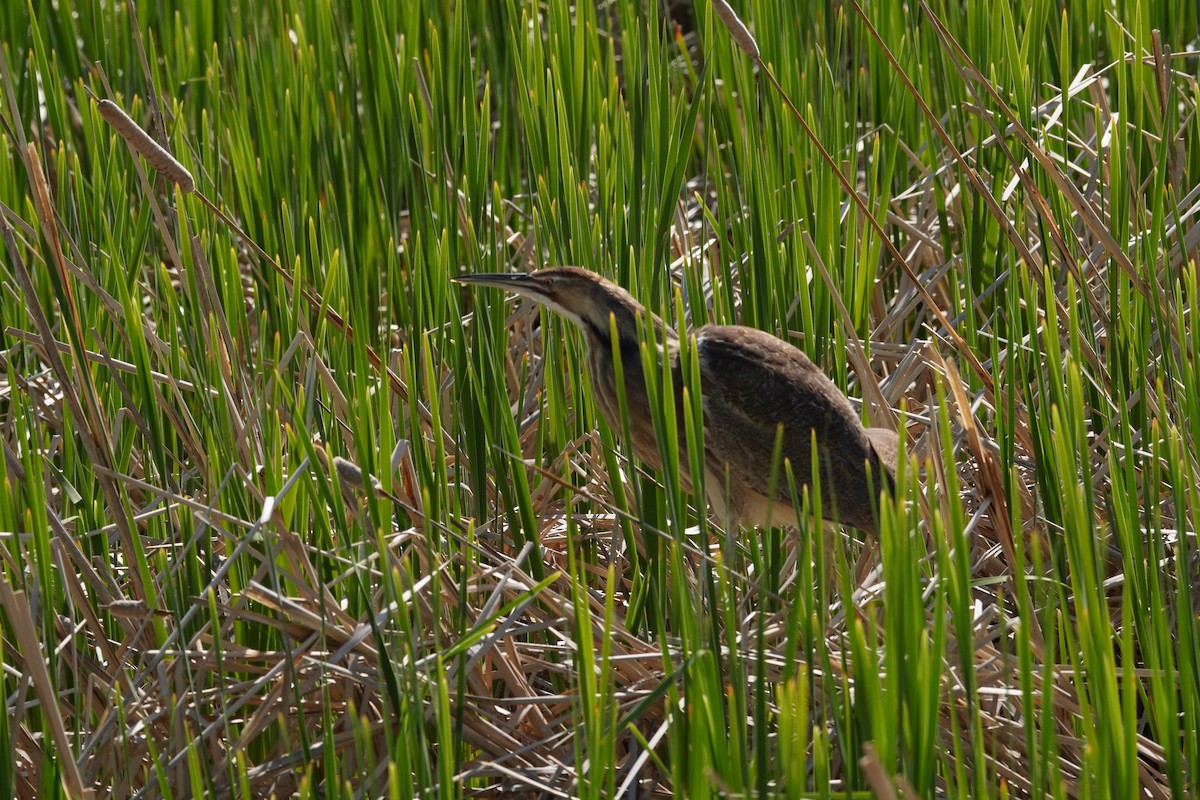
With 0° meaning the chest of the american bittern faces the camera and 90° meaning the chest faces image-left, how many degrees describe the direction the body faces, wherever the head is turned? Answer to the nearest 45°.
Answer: approximately 90°
